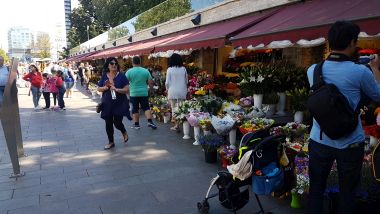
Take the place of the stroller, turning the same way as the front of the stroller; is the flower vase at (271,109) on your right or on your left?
on your right

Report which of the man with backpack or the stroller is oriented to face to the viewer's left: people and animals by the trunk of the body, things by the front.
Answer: the stroller

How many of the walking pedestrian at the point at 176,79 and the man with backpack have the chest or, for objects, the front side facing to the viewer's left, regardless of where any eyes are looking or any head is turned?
0

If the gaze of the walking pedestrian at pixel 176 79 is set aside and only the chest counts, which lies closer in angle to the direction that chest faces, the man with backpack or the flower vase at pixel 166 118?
the flower vase

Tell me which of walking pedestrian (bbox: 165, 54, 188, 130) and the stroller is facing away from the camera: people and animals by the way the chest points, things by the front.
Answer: the walking pedestrian

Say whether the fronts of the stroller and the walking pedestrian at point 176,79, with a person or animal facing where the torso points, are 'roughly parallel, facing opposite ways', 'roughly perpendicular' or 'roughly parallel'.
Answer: roughly perpendicular

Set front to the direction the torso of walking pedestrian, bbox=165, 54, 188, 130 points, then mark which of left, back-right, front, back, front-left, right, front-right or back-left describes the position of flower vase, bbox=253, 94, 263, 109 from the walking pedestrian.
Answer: back-right

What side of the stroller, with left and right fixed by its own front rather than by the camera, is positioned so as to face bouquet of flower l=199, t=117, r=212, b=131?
right

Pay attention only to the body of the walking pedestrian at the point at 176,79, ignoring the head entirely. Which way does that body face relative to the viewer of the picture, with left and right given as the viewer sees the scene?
facing away from the viewer

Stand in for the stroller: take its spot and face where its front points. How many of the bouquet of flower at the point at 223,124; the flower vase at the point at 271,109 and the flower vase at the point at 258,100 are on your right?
3

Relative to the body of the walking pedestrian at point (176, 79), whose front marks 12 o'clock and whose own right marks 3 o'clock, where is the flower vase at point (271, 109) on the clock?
The flower vase is roughly at 4 o'clock from the walking pedestrian.

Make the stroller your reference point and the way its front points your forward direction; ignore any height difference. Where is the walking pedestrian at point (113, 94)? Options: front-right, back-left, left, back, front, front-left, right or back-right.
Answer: front-right

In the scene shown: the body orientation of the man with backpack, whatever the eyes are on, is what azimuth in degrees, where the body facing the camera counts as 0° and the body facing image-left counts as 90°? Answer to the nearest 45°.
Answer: approximately 225°

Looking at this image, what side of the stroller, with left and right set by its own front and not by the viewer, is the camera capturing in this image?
left

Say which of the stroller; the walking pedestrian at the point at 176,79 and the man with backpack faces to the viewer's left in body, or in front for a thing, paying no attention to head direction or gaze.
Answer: the stroller
